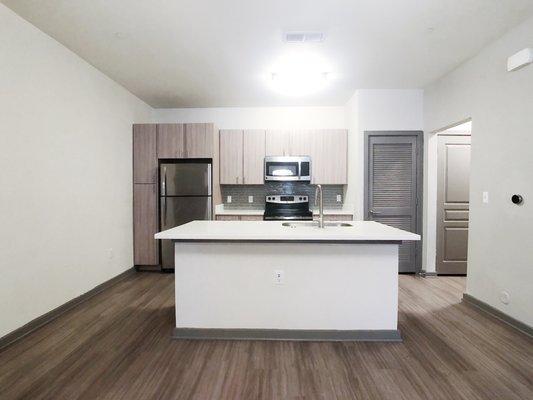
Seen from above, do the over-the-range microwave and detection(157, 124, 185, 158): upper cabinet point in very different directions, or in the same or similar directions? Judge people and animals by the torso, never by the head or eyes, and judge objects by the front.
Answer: same or similar directions

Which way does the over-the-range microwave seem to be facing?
toward the camera

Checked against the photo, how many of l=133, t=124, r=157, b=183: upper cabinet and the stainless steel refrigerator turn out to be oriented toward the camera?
2

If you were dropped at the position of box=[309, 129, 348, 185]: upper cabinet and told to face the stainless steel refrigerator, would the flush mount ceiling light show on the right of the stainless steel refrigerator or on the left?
left

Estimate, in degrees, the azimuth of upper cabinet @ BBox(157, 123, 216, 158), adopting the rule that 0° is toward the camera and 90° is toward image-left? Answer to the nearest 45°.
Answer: approximately 0°

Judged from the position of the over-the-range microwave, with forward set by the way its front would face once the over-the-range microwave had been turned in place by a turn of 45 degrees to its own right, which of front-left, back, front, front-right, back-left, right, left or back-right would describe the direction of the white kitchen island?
front-left

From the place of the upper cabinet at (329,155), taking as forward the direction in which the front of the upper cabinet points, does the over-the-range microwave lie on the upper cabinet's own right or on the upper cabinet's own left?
on the upper cabinet's own right

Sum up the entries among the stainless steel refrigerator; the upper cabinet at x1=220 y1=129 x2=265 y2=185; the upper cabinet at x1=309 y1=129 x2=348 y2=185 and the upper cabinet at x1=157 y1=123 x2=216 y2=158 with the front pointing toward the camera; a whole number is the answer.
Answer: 4

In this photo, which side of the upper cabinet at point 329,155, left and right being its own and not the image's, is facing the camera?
front

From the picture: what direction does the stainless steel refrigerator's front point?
toward the camera

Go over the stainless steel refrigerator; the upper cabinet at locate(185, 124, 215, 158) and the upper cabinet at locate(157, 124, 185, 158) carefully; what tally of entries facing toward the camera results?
3

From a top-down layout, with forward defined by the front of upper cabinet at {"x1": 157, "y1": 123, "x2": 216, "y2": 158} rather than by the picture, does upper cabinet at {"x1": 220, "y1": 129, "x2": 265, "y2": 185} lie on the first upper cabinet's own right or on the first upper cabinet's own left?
on the first upper cabinet's own left

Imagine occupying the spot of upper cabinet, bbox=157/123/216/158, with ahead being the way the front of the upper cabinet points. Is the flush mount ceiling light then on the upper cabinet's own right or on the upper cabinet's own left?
on the upper cabinet's own left

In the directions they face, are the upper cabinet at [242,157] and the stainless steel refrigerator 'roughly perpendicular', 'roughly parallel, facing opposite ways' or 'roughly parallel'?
roughly parallel
